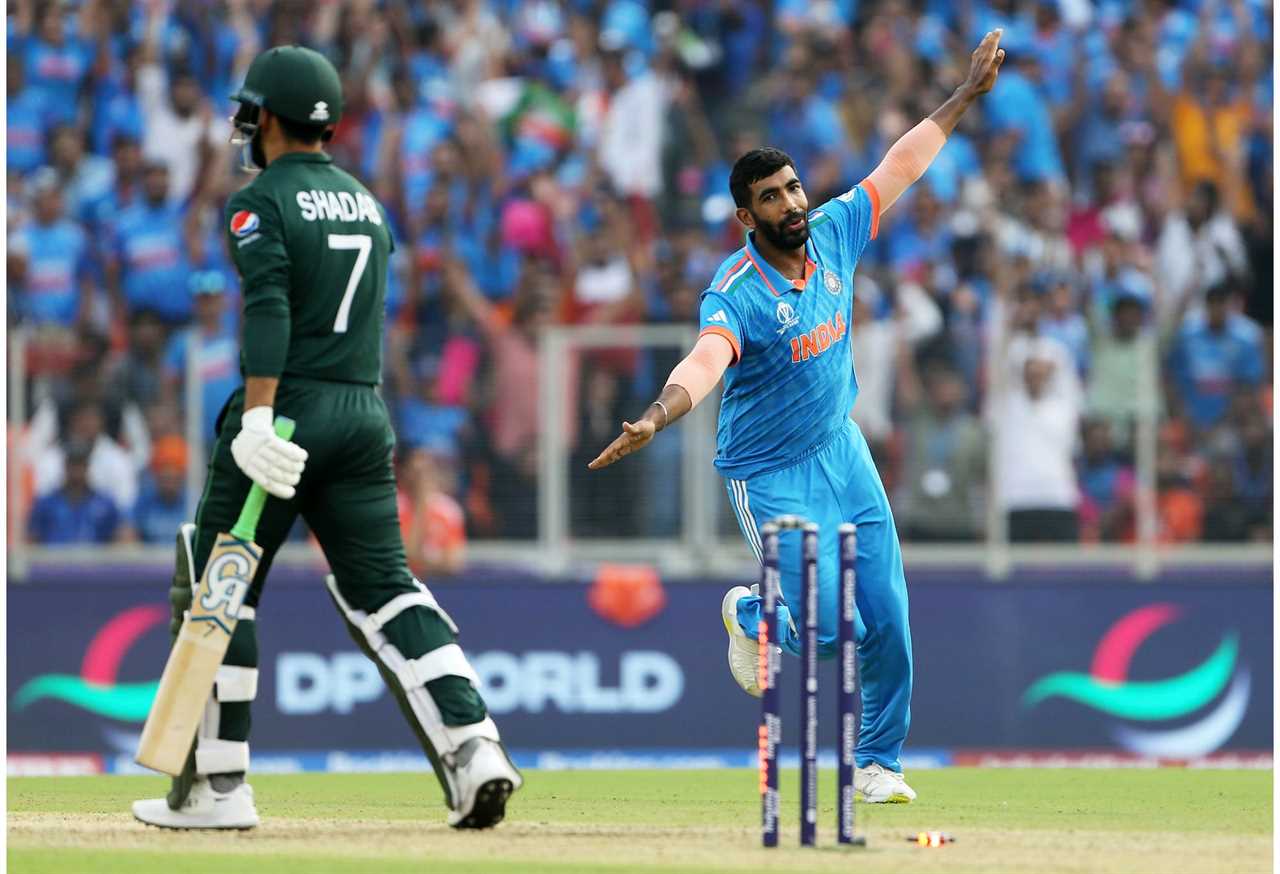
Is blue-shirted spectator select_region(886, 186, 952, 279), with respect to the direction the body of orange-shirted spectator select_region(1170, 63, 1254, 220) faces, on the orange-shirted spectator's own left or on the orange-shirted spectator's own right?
on the orange-shirted spectator's own right

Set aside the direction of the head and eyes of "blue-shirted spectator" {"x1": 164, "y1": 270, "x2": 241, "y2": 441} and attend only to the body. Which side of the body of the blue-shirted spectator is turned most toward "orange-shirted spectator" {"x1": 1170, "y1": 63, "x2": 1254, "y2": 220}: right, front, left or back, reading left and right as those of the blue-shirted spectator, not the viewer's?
left

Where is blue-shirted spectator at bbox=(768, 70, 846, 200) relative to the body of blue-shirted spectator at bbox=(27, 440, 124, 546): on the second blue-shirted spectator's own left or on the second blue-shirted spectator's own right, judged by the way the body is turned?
on the second blue-shirted spectator's own left

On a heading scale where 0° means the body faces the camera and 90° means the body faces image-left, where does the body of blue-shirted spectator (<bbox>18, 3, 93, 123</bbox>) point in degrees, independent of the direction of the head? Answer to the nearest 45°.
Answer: approximately 0°

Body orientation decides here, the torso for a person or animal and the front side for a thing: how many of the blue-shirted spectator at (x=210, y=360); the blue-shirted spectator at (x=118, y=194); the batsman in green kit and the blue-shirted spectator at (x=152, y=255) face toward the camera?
3

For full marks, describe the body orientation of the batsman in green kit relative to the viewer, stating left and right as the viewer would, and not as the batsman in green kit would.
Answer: facing away from the viewer and to the left of the viewer

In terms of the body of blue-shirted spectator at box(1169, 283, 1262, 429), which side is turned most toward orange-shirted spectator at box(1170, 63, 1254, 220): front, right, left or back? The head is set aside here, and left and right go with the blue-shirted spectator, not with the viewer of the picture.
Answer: back

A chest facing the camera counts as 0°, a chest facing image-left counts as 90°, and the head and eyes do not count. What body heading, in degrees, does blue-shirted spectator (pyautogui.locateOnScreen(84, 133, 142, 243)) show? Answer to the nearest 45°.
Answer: approximately 0°
